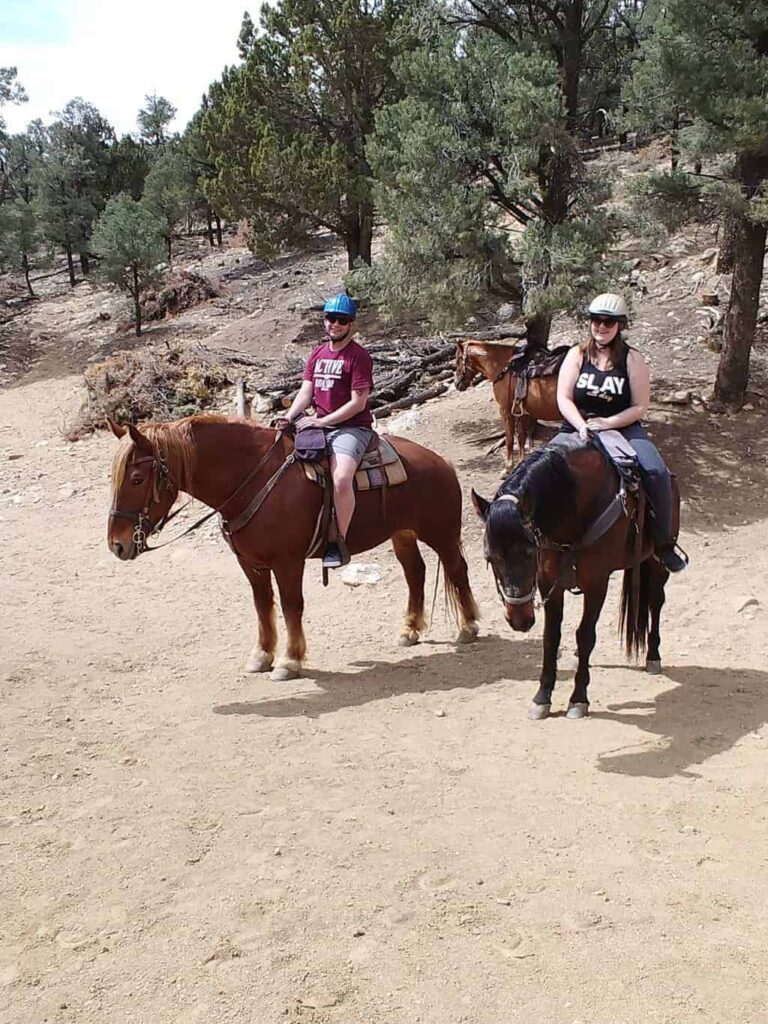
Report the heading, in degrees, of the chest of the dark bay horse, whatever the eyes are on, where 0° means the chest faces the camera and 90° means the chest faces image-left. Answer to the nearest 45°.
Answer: approximately 45°

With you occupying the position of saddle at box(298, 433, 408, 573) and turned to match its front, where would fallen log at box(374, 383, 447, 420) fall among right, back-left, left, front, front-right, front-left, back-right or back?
back-right

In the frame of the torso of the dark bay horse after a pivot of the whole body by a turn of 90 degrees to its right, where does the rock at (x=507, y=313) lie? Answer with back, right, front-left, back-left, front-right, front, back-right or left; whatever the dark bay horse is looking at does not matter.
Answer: front-right

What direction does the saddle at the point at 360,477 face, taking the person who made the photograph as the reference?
facing the viewer and to the left of the viewer

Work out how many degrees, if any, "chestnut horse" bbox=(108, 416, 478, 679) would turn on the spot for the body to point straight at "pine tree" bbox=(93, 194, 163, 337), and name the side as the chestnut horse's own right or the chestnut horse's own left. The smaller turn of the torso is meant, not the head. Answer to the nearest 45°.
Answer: approximately 135° to the chestnut horse's own right

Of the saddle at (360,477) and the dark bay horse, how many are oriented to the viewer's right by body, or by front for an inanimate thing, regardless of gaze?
0

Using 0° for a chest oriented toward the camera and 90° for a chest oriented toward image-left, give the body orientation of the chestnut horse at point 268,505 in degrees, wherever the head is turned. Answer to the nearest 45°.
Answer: approximately 45°
